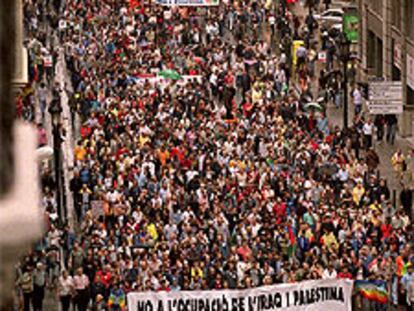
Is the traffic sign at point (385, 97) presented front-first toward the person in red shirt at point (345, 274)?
yes

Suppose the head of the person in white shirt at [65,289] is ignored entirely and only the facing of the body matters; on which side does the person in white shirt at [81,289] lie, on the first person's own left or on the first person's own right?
on the first person's own left

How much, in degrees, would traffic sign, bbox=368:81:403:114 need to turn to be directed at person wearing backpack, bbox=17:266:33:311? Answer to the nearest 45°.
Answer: approximately 45° to its right

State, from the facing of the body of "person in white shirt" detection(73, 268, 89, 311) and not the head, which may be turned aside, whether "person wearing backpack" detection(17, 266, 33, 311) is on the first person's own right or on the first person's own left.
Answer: on the first person's own right

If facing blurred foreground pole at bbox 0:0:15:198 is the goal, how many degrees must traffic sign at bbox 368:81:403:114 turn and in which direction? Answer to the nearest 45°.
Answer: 0° — it already faces it

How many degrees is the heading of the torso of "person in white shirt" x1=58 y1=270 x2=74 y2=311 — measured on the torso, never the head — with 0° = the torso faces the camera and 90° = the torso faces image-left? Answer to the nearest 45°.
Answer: approximately 0°
